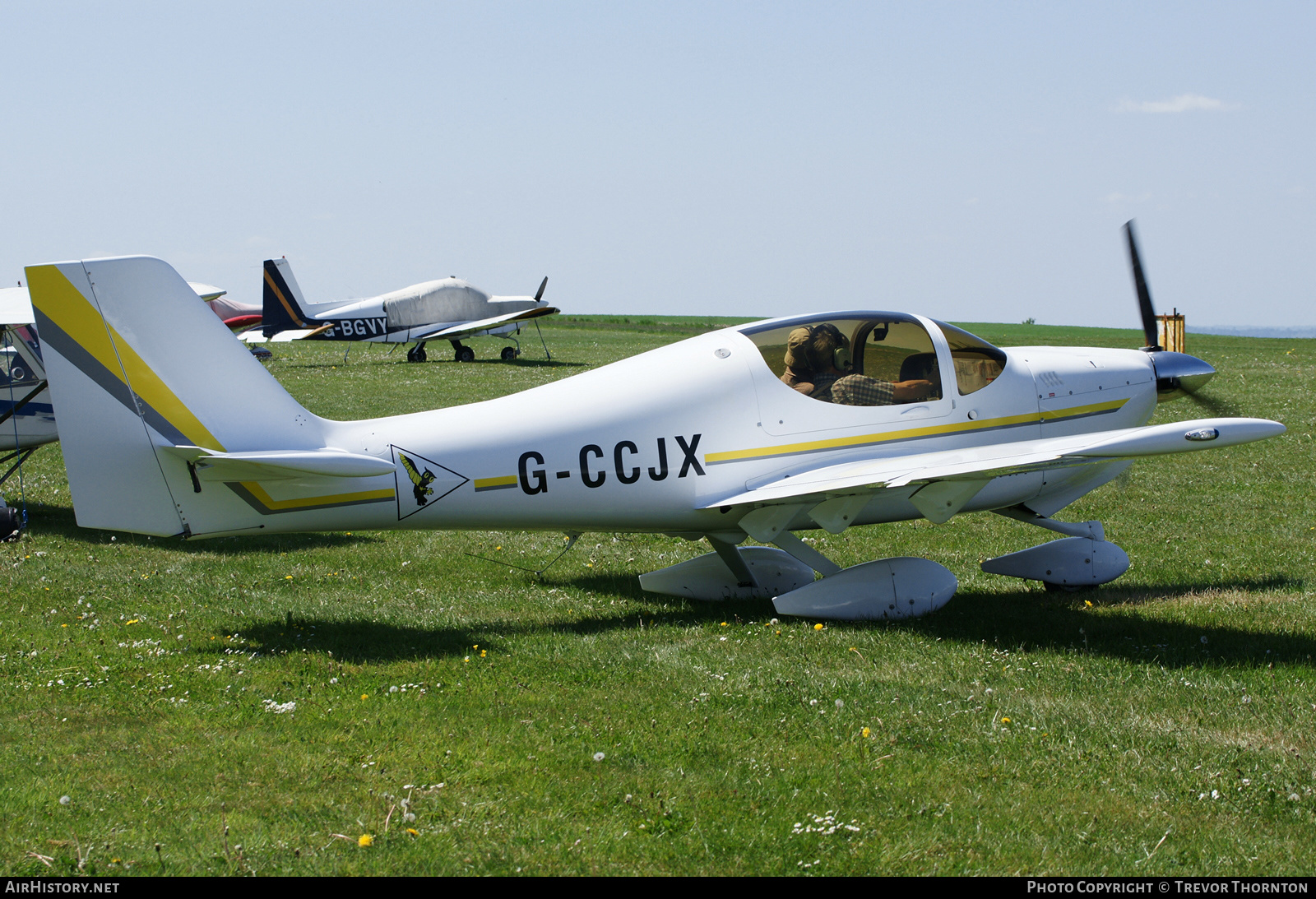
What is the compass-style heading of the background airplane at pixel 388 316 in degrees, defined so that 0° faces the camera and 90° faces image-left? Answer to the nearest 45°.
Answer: approximately 270°

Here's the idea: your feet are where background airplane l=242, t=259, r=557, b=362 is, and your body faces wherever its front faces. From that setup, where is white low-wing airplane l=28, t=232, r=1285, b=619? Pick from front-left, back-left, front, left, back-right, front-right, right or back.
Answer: right

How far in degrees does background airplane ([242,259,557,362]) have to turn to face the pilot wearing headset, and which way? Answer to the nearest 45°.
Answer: approximately 90° to its right
